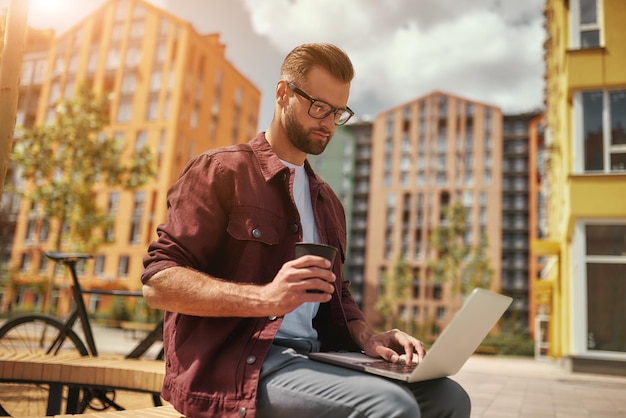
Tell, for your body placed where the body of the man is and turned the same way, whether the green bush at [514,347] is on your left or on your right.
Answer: on your left

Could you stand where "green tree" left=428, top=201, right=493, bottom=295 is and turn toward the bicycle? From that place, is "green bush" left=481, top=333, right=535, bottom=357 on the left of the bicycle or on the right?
left

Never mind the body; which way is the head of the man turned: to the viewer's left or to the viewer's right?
to the viewer's right

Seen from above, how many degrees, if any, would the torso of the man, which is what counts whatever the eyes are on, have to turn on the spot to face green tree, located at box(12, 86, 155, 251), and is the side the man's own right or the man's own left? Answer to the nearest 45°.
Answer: approximately 180°

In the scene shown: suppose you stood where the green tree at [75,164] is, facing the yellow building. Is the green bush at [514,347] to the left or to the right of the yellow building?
left

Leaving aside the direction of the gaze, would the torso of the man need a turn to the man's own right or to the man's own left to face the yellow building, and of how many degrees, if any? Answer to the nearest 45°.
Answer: approximately 90° to the man's own left

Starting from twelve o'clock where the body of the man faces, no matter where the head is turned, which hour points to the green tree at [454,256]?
The green tree is roughly at 8 o'clock from the man.

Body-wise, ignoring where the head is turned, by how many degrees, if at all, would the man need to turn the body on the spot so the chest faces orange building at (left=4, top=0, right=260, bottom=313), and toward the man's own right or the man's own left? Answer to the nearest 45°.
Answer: approximately 135° to the man's own left

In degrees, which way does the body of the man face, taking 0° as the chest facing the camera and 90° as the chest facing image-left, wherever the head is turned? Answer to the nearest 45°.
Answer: approximately 315°
